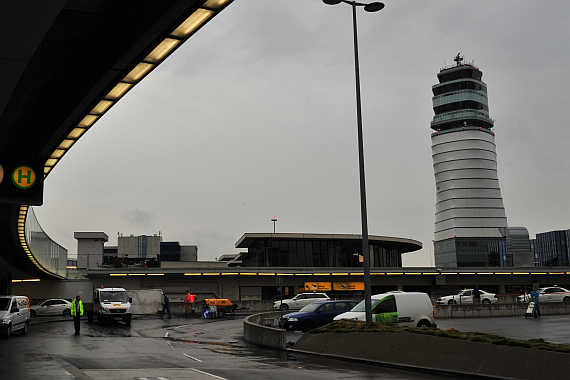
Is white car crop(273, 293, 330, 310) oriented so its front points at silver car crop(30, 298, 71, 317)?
yes

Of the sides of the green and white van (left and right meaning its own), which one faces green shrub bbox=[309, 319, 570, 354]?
left

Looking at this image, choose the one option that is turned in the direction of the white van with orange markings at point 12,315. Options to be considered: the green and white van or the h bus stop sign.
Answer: the green and white van

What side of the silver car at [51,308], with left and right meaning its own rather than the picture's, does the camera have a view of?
left

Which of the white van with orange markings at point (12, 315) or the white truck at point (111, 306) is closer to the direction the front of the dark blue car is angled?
the white van with orange markings

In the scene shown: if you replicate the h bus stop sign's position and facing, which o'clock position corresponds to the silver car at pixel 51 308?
The silver car is roughly at 6 o'clock from the h bus stop sign.

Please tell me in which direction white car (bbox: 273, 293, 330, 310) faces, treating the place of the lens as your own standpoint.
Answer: facing to the left of the viewer
